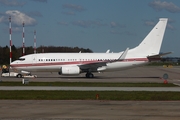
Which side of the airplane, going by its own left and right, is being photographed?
left
